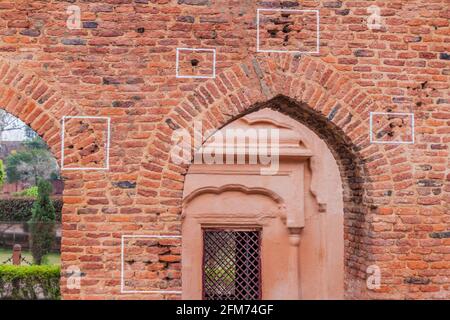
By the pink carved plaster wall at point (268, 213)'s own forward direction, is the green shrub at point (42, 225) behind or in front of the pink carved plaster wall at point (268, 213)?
behind

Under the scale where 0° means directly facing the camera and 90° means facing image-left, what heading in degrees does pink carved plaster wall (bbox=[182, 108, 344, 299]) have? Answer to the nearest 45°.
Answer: approximately 0°

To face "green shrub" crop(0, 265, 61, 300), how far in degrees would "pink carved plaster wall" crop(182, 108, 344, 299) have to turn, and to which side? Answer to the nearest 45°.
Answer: approximately 135° to its right

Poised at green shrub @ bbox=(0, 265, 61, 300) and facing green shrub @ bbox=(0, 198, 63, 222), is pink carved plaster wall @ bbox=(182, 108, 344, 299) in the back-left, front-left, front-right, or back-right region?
back-right

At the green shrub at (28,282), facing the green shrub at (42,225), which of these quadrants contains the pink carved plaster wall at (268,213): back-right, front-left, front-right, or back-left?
back-right

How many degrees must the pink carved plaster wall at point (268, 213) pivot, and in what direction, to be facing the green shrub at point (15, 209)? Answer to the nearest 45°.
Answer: approximately 135° to its right
